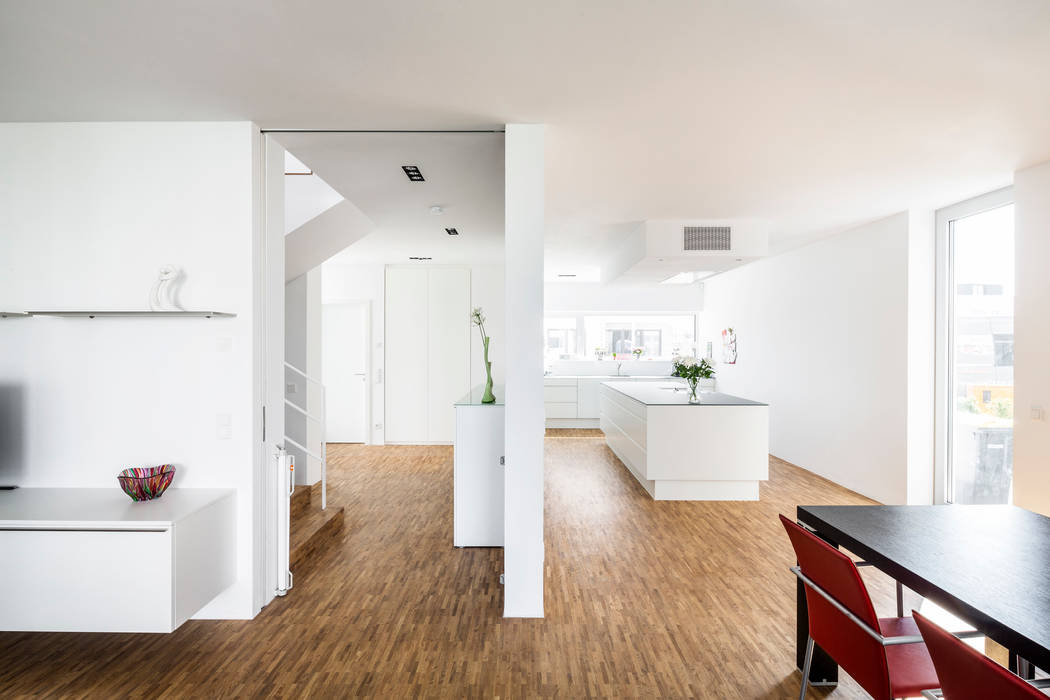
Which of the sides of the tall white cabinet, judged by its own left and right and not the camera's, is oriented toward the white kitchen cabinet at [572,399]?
left

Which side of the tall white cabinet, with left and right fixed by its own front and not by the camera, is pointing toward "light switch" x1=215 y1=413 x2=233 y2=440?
front

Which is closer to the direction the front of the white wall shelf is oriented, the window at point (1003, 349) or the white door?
the window

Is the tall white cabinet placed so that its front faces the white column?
yes

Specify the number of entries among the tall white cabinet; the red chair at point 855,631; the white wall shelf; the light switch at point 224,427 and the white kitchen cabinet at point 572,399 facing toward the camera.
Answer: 4

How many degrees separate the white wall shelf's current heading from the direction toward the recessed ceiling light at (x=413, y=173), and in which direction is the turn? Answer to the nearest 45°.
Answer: approximately 90° to its left

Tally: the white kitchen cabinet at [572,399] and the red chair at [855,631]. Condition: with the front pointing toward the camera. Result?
1

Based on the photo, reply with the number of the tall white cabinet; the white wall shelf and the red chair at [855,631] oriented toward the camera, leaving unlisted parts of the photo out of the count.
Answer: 2

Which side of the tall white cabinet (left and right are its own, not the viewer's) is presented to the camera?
front

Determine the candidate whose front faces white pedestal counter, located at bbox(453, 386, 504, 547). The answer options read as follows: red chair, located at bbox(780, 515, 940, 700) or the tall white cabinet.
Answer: the tall white cabinet
